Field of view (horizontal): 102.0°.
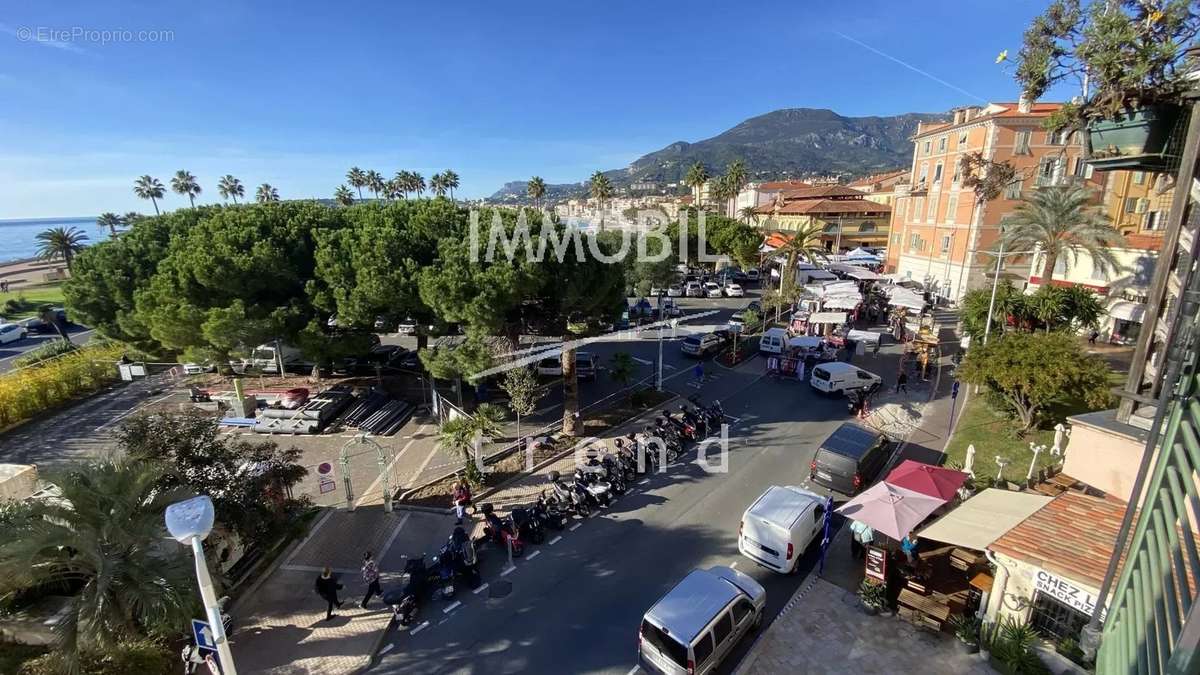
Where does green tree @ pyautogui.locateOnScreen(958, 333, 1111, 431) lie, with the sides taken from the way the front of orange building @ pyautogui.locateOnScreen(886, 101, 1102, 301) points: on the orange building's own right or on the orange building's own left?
on the orange building's own left

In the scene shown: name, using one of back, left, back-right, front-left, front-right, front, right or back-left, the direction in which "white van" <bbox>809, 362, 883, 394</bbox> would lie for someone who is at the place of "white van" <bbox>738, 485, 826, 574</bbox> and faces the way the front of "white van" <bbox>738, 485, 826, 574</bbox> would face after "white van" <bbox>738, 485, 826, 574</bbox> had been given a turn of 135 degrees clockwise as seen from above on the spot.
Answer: back

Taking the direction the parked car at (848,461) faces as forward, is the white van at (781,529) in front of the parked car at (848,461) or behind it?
behind

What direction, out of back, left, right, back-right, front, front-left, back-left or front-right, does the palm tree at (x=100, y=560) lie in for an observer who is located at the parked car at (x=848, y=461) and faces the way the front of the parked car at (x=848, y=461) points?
back

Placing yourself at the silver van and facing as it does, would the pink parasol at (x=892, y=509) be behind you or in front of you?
in front

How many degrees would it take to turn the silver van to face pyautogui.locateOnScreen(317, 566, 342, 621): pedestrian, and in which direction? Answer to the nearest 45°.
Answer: approximately 135° to its left
